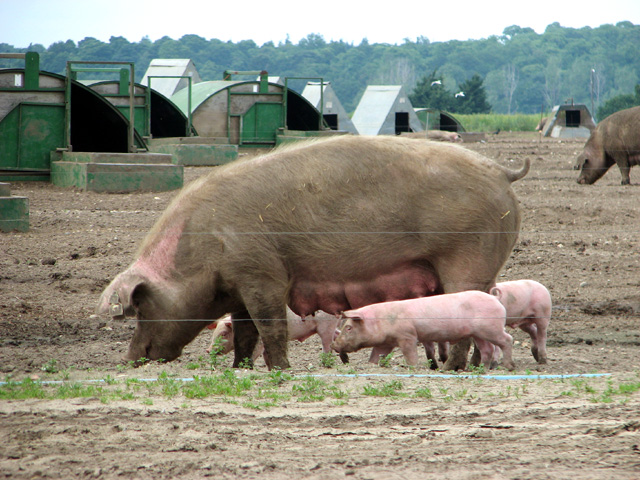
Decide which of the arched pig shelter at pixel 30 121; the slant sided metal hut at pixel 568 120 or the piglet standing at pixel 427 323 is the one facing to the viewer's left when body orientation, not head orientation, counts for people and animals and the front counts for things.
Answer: the piglet standing

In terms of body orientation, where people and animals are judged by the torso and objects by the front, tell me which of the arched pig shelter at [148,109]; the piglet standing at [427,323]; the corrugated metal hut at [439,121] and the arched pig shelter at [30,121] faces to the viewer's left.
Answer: the piglet standing

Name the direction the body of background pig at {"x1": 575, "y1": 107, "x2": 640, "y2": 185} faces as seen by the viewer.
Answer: to the viewer's left

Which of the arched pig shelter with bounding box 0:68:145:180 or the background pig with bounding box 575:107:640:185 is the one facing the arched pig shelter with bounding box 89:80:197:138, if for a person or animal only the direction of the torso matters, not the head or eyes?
the background pig

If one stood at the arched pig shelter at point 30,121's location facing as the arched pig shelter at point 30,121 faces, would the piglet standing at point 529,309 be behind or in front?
in front

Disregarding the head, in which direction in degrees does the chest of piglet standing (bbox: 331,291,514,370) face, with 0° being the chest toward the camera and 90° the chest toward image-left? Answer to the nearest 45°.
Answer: approximately 90°

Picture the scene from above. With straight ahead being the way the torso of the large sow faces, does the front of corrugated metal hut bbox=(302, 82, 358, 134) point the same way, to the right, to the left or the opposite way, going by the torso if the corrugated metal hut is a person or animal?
to the left

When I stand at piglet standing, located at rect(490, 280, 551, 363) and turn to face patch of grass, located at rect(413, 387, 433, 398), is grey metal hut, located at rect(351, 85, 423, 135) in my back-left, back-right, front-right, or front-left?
back-right

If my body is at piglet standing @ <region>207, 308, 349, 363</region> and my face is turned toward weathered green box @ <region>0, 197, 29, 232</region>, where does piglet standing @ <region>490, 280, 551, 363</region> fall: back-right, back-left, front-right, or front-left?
back-right
